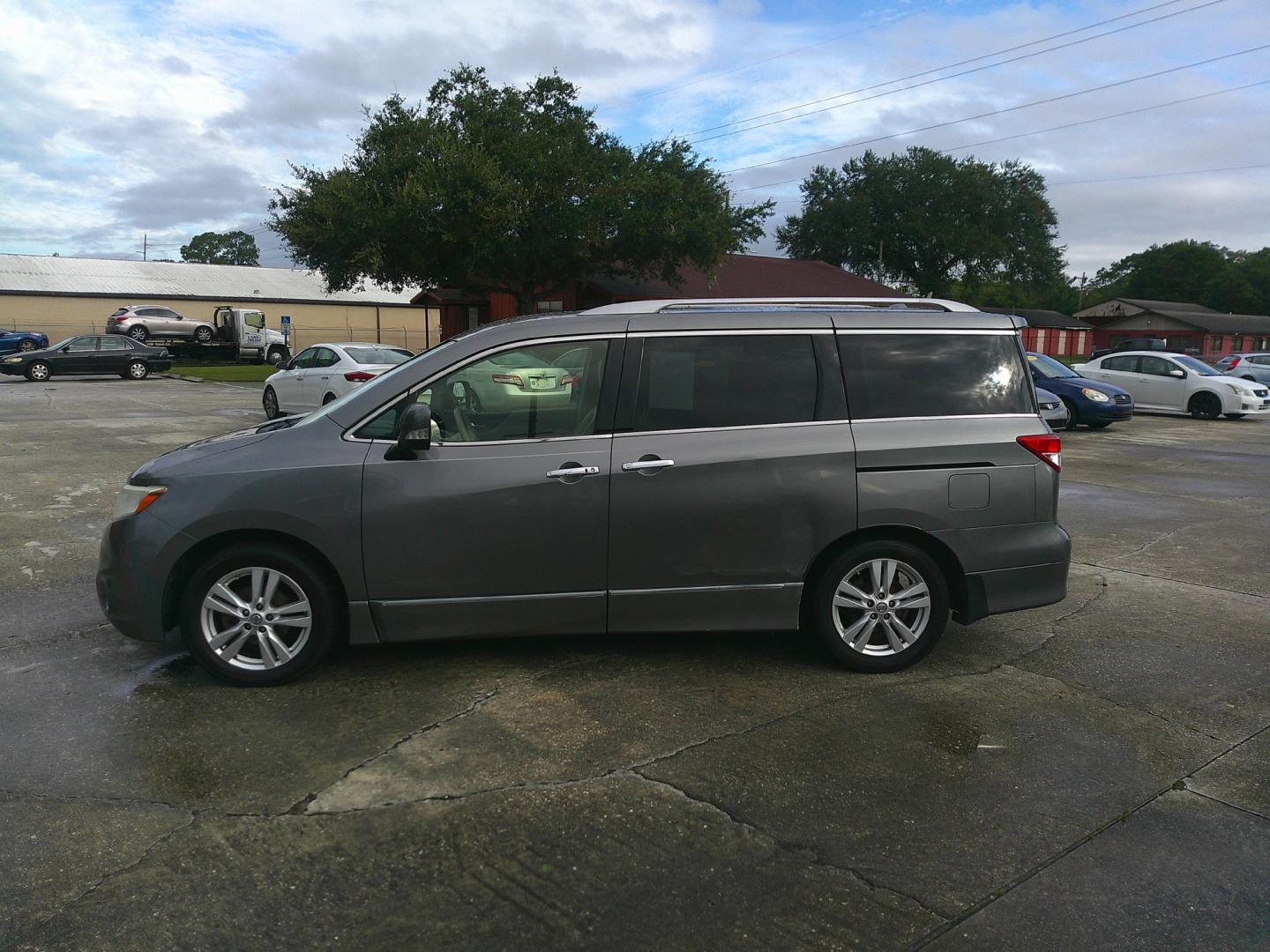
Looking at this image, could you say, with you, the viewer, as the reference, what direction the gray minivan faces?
facing to the left of the viewer

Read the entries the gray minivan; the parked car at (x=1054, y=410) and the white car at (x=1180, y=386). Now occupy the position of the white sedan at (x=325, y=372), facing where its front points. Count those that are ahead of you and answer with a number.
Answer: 0

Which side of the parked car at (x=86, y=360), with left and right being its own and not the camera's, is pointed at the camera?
left

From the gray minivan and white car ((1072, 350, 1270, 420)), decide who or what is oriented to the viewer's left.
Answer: the gray minivan

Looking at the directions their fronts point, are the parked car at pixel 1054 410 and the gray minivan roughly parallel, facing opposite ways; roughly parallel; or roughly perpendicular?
roughly perpendicular

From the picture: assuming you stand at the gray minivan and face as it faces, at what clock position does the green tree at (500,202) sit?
The green tree is roughly at 3 o'clock from the gray minivan.

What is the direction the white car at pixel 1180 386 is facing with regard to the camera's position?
facing the viewer and to the right of the viewer

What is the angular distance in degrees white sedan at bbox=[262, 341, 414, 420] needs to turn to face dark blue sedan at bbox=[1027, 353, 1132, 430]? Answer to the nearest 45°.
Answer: approximately 135° to its right

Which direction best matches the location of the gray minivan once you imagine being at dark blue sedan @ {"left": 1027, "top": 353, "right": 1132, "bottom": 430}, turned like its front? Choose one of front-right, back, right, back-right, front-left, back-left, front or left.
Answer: front-right

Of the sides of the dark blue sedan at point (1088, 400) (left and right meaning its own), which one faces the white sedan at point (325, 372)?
right

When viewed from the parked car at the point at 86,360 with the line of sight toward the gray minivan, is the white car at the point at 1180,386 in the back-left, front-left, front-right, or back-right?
front-left

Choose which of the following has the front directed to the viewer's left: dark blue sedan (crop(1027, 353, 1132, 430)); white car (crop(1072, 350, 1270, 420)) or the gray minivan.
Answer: the gray minivan

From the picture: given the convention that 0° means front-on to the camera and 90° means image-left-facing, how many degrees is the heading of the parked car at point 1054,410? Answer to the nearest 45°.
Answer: approximately 315°

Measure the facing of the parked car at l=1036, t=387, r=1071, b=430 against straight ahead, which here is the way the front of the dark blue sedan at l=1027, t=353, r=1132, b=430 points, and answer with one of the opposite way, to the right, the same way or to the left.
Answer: the same way
